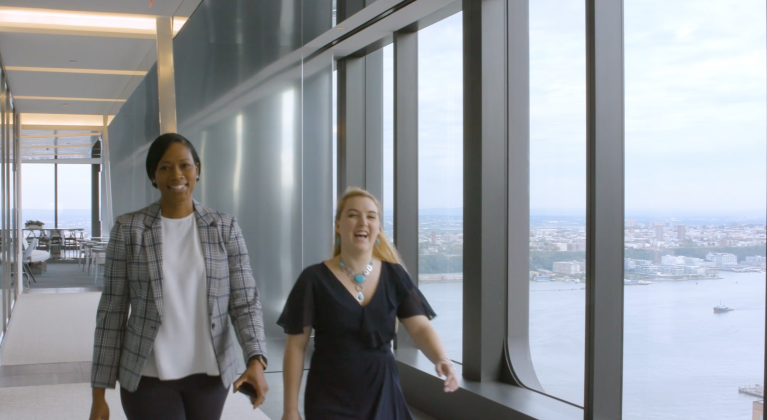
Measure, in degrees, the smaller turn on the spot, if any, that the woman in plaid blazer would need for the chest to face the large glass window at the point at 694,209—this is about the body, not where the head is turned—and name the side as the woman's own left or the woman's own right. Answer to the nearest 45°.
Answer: approximately 90° to the woman's own left

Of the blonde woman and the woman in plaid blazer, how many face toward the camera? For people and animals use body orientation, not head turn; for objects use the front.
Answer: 2

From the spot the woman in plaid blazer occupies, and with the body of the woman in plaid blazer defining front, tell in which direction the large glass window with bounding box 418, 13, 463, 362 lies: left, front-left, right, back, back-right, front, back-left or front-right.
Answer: back-left

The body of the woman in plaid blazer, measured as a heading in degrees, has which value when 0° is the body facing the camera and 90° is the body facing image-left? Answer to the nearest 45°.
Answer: approximately 0°

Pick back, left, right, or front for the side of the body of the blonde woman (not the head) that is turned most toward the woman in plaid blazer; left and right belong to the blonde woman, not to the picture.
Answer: right

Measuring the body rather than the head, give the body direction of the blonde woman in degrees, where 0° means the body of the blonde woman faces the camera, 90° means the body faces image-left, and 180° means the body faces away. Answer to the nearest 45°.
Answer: approximately 0°
